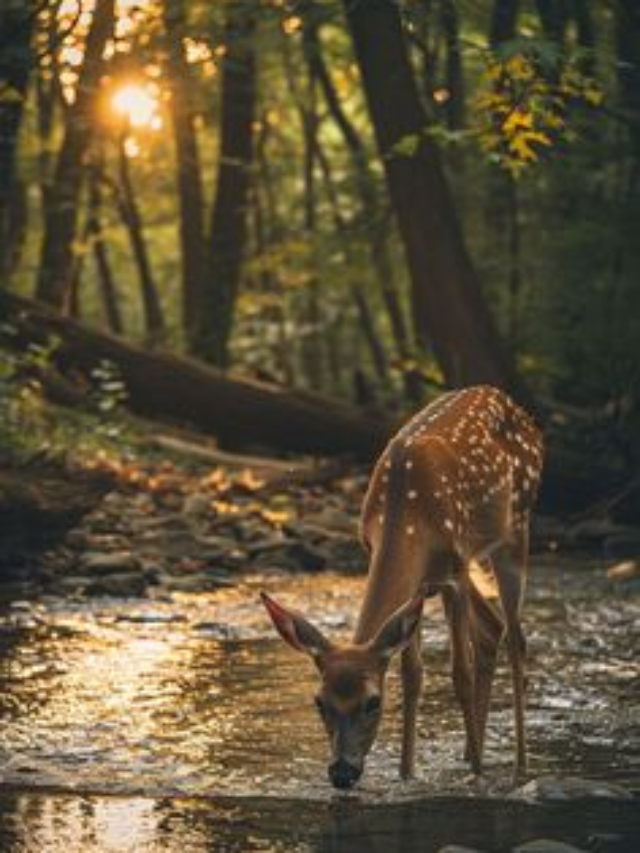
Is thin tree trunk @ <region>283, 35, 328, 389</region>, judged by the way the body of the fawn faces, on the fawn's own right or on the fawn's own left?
on the fawn's own right

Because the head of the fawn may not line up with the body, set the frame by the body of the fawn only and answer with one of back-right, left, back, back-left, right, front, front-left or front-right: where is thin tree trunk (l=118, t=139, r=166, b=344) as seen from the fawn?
back-right

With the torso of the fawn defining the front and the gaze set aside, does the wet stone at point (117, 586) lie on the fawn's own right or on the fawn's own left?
on the fawn's own right

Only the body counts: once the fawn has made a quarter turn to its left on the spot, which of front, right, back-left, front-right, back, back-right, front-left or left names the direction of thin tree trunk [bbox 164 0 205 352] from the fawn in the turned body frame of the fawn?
back-left

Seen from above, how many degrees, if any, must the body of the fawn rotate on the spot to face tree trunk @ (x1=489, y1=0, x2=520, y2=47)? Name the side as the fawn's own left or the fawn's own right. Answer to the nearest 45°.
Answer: approximately 135° to the fawn's own right

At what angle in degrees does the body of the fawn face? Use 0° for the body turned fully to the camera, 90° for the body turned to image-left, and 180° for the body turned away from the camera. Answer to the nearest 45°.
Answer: approximately 45°

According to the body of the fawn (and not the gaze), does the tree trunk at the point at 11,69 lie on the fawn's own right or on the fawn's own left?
on the fawn's own right

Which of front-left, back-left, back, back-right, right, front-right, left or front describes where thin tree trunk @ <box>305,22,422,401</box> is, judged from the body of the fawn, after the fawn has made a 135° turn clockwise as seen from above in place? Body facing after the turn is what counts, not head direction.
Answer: front

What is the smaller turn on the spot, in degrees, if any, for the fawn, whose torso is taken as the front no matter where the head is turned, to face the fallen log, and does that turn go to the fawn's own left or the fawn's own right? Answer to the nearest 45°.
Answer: approximately 135° to the fawn's own right

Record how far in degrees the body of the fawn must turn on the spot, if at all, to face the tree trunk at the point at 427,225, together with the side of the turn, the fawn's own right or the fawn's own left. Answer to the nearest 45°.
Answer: approximately 135° to the fawn's own right

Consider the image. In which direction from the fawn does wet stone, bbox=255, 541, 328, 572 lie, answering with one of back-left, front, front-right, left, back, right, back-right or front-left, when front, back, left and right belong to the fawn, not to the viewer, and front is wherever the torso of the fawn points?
back-right

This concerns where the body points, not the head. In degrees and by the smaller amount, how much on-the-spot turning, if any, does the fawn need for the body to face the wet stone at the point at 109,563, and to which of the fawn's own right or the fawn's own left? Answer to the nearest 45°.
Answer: approximately 135° to the fawn's own right

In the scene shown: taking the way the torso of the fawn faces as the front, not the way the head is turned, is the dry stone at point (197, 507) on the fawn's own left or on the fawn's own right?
on the fawn's own right

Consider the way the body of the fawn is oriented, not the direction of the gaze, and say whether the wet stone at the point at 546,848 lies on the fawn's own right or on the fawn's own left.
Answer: on the fawn's own left
